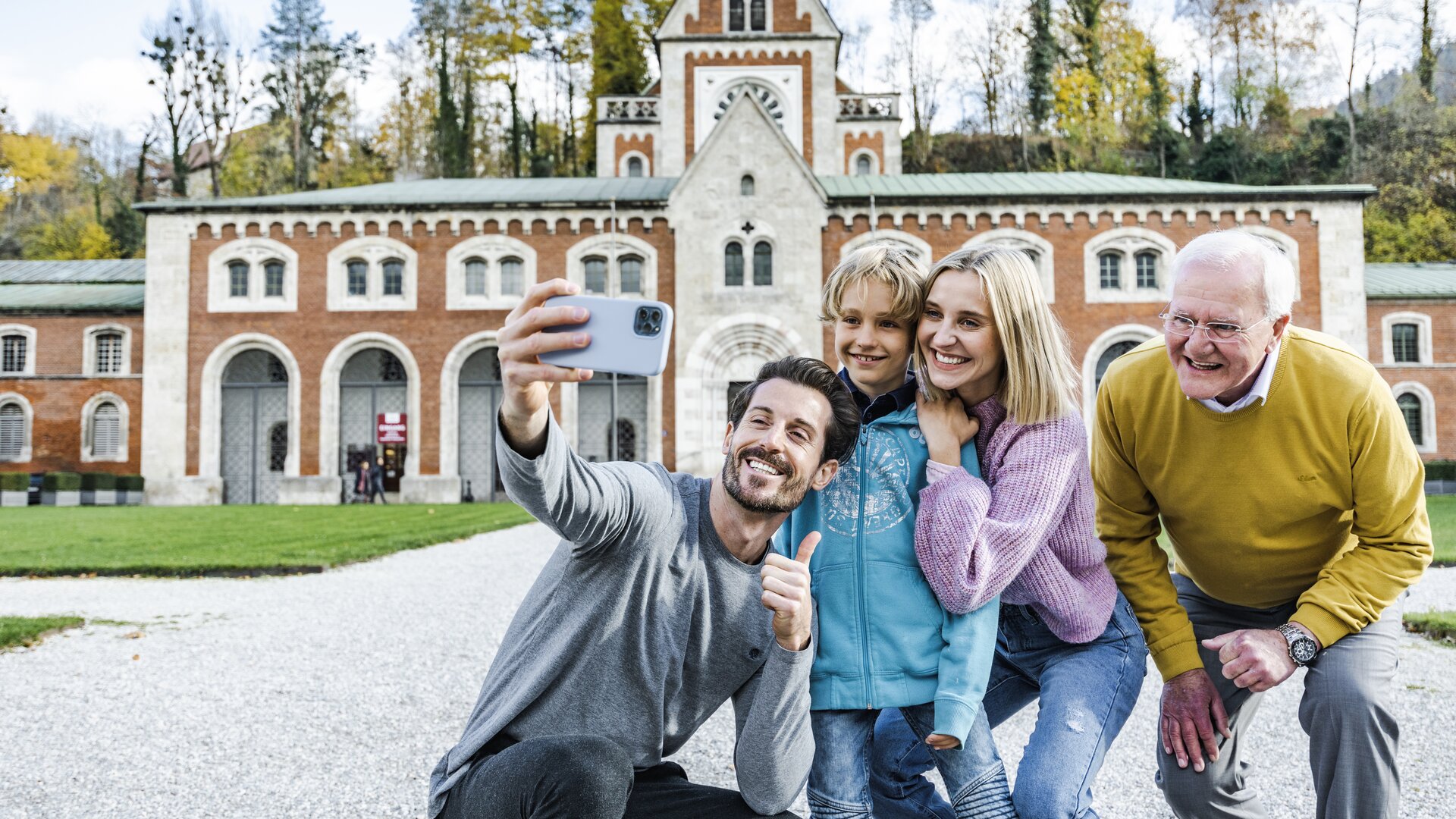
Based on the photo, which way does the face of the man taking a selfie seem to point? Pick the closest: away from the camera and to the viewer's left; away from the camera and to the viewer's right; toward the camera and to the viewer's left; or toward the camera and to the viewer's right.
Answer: toward the camera and to the viewer's left

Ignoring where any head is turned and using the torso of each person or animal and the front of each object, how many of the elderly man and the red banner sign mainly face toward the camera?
2

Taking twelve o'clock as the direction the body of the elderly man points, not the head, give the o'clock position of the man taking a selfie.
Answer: The man taking a selfie is roughly at 2 o'clock from the elderly man.

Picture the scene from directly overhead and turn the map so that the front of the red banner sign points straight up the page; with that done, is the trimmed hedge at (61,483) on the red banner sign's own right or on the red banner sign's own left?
on the red banner sign's own right

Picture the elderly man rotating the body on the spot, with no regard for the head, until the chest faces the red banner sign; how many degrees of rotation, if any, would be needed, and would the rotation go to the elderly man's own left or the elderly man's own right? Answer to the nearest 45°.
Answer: approximately 135° to the elderly man's own right

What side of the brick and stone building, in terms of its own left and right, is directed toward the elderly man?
front

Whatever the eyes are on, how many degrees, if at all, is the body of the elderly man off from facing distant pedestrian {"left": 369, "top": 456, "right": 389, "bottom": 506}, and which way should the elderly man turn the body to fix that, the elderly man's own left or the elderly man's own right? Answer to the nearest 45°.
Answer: approximately 135° to the elderly man's own right

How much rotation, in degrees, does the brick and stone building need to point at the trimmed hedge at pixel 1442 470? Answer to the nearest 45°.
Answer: approximately 90° to its left

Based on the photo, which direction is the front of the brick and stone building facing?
toward the camera

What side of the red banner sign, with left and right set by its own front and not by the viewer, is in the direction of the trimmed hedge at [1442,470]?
left

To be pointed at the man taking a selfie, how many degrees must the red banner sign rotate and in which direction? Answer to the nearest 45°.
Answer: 0° — it already faces them

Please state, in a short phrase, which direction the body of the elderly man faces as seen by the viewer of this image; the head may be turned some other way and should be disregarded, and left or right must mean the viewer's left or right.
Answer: facing the viewer

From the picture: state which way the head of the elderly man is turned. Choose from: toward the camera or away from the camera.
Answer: toward the camera
